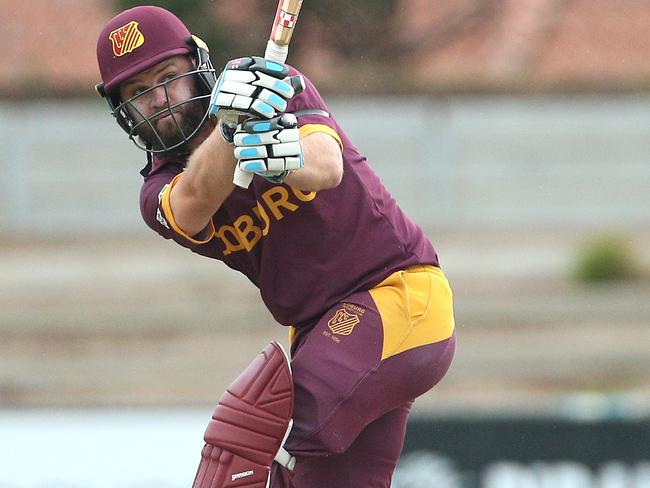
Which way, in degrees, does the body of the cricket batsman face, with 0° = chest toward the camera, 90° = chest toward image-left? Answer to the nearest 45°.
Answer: approximately 45°
